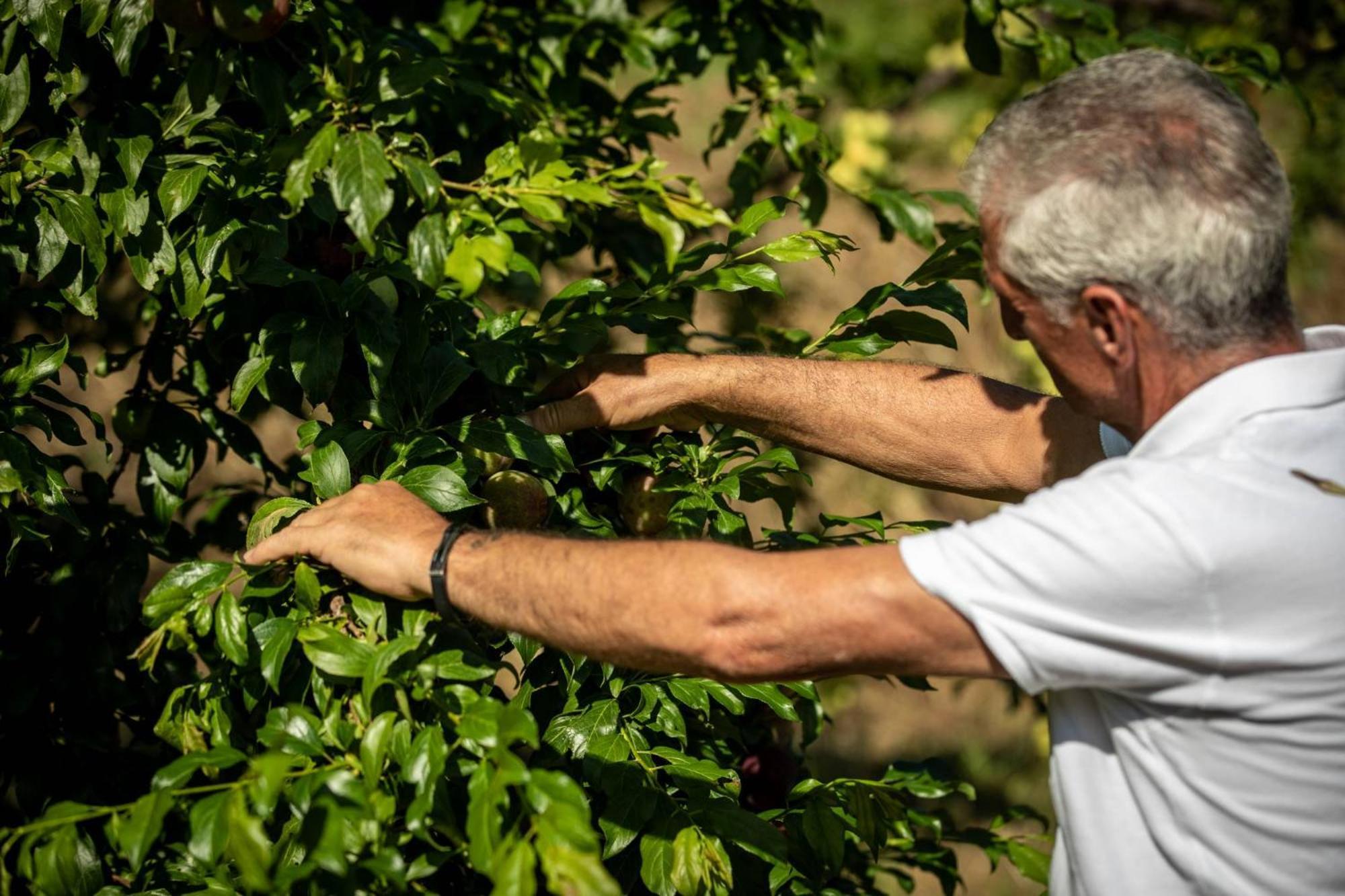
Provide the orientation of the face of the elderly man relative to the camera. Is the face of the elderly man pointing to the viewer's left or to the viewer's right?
to the viewer's left

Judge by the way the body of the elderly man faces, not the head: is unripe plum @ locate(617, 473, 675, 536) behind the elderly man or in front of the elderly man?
in front

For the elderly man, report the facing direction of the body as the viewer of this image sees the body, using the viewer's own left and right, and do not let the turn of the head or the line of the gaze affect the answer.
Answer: facing away from the viewer and to the left of the viewer

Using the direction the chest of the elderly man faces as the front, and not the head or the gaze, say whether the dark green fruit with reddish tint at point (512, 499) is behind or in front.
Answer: in front
